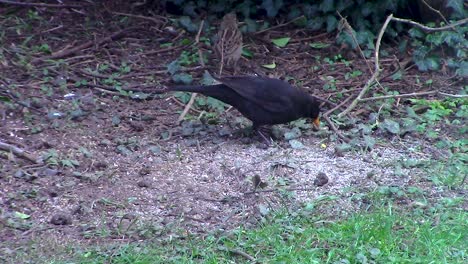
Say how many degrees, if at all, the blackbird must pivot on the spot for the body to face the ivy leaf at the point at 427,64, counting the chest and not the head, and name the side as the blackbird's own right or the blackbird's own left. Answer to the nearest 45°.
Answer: approximately 45° to the blackbird's own left

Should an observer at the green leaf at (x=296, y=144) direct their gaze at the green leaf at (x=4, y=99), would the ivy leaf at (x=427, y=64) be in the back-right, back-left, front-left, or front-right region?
back-right

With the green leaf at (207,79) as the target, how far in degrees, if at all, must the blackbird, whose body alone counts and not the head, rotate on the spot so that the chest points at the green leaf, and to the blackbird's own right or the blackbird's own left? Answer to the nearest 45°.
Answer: approximately 135° to the blackbird's own left

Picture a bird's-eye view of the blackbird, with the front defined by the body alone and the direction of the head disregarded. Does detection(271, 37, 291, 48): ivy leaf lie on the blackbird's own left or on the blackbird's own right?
on the blackbird's own left

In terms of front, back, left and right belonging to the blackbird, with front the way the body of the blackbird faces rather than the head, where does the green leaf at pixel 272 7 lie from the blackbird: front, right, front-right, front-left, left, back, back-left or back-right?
left

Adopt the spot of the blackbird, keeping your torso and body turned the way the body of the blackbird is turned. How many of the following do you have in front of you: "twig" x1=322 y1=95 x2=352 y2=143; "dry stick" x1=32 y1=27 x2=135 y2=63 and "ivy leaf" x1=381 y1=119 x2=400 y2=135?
2

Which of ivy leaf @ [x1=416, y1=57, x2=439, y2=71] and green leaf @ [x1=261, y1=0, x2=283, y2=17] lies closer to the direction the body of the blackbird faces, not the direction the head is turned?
the ivy leaf

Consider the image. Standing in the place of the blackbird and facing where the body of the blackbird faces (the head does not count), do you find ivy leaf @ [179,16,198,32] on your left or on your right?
on your left

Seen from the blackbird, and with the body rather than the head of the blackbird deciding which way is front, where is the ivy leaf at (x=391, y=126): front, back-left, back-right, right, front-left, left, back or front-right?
front

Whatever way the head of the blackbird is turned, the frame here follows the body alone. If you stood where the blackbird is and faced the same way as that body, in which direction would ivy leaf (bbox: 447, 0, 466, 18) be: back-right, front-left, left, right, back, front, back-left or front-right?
front-left

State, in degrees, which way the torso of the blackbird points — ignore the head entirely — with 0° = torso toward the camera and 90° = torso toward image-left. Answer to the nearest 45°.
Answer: approximately 270°

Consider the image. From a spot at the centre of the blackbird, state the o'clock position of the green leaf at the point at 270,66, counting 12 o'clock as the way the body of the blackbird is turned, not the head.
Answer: The green leaf is roughly at 9 o'clock from the blackbird.

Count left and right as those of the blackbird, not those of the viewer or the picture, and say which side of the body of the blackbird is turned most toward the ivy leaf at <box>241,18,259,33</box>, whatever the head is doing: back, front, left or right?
left

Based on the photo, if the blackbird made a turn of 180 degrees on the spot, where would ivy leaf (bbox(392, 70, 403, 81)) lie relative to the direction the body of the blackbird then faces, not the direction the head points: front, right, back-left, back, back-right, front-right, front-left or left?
back-right

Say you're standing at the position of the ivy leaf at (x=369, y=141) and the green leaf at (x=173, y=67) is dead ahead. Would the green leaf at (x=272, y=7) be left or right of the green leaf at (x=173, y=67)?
right
